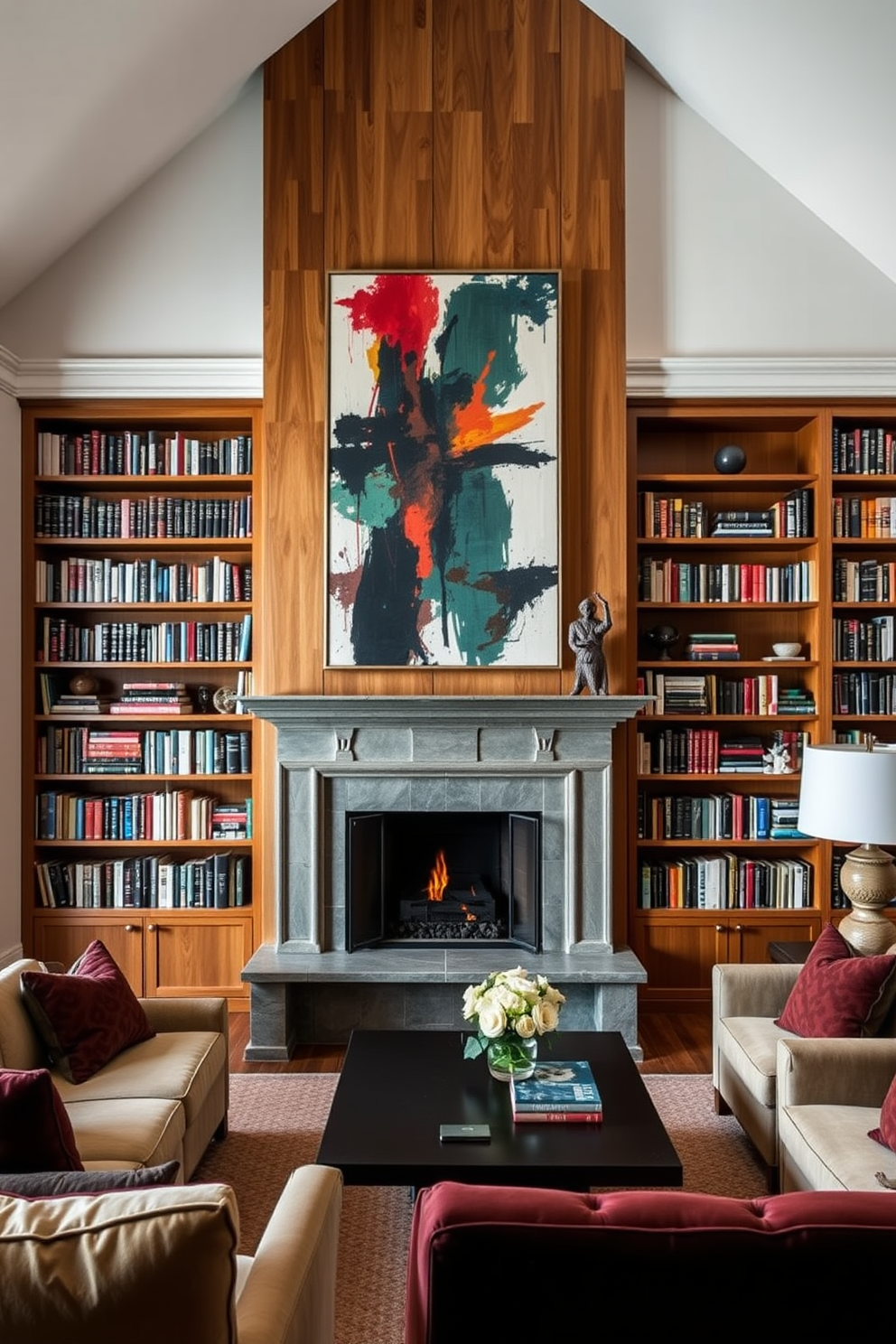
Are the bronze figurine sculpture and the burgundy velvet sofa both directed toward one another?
yes

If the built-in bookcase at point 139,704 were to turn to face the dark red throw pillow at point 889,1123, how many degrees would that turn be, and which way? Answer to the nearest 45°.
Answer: approximately 45° to its left

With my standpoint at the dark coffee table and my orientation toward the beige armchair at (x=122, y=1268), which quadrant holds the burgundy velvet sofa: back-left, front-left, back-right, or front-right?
front-left

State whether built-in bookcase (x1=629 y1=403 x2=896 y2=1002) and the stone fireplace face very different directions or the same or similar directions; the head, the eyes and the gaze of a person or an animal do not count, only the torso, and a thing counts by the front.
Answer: same or similar directions

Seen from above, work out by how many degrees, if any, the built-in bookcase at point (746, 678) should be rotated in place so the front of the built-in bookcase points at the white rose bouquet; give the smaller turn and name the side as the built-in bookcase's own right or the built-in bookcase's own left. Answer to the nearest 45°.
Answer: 0° — it already faces it

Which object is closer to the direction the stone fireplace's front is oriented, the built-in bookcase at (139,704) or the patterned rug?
the patterned rug

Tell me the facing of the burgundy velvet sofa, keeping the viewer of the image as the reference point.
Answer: facing away from the viewer

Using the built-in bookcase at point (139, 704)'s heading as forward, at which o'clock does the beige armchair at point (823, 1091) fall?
The beige armchair is roughly at 11 o'clock from the built-in bookcase.

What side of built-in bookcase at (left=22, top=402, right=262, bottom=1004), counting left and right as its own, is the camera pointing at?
front

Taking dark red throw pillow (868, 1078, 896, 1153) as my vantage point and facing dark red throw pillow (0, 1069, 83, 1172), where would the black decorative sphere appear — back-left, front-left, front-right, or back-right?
back-right

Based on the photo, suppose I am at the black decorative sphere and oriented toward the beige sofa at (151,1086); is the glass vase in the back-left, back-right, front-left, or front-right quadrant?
front-left

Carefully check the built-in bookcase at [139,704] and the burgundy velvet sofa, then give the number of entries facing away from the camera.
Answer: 1

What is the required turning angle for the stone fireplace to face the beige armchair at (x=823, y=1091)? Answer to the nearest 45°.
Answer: approximately 45° to its left

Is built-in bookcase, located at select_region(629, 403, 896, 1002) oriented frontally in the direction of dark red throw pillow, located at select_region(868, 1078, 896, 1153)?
yes

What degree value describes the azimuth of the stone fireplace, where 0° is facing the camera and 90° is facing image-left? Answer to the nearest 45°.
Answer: approximately 0°

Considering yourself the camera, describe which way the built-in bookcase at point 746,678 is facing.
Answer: facing the viewer

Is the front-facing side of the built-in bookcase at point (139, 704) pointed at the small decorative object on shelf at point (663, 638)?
no

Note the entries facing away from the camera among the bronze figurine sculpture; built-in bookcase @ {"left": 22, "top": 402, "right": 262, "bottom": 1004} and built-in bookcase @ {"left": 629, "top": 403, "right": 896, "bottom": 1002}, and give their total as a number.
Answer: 0

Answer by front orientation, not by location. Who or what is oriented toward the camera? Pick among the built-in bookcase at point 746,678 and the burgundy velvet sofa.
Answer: the built-in bookcase

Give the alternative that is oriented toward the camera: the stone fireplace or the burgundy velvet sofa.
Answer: the stone fireplace

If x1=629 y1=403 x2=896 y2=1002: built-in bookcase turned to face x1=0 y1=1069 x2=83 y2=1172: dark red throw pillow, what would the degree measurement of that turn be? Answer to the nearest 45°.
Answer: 0° — it already faces it

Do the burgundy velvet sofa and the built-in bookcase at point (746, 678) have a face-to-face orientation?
yes

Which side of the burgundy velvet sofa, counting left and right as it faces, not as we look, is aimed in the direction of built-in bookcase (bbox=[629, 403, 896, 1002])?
front
